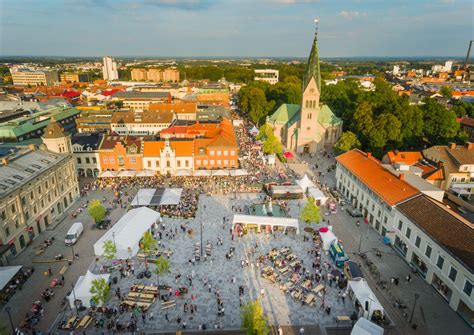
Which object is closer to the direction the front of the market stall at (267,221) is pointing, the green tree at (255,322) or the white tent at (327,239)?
the green tree

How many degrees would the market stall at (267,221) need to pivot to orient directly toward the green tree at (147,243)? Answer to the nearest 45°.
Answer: approximately 45° to its right

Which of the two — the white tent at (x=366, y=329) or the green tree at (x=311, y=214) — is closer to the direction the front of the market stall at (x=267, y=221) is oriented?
the white tent

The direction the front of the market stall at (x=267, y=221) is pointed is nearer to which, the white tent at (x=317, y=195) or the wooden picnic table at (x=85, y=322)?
the wooden picnic table

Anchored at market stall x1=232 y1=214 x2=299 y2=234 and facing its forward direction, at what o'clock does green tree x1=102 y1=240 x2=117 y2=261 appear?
The green tree is roughly at 2 o'clock from the market stall.

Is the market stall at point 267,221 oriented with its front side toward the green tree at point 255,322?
yes

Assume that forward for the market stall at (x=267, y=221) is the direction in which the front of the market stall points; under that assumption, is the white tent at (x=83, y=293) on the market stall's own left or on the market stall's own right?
on the market stall's own right

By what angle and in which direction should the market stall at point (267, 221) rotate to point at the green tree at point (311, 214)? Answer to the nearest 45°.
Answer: approximately 90° to its left

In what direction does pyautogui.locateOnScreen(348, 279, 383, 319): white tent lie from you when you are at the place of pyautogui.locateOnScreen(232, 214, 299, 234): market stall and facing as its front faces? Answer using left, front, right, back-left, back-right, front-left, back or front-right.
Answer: front-left

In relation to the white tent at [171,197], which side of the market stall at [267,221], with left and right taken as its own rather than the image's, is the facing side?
right

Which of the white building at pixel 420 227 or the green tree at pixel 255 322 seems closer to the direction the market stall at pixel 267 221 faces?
the green tree

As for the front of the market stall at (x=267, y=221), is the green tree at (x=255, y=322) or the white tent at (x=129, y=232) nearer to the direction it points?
the green tree

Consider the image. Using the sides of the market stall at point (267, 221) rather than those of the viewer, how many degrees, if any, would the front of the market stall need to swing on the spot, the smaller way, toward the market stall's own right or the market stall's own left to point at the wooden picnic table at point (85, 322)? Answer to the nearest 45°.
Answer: approximately 45° to the market stall's own right

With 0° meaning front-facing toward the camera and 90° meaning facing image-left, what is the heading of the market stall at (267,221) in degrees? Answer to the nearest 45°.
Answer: approximately 0°
